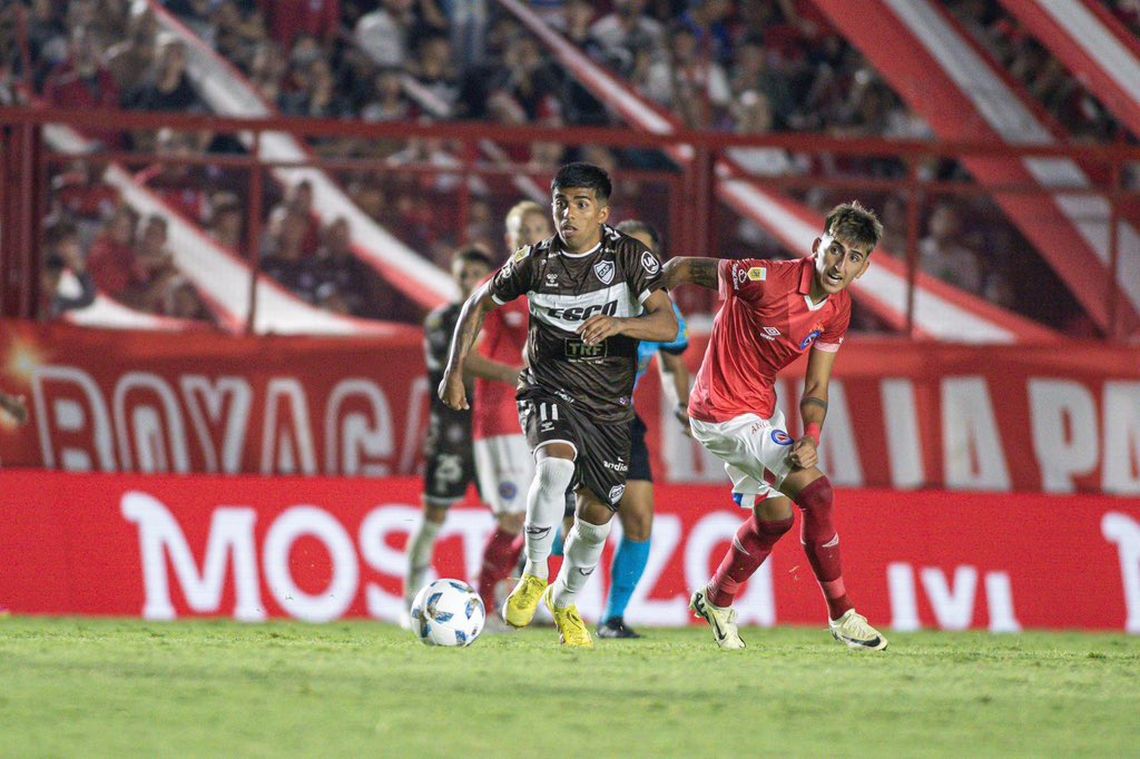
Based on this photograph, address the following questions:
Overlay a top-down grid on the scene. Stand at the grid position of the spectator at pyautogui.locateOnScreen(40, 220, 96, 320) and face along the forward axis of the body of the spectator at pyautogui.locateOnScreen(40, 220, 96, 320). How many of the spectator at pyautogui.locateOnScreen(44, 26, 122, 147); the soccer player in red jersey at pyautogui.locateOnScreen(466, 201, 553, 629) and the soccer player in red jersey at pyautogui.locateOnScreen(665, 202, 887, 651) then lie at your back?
1

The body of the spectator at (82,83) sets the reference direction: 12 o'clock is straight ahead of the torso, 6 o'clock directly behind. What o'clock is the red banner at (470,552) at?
The red banner is roughly at 11 o'clock from the spectator.

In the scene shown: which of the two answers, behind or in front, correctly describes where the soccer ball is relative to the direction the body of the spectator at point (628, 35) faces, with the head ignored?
in front

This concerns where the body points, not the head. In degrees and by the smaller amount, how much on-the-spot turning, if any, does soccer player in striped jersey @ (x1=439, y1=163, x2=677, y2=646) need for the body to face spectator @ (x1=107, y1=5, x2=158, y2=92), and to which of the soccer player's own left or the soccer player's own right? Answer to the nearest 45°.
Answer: approximately 135° to the soccer player's own right

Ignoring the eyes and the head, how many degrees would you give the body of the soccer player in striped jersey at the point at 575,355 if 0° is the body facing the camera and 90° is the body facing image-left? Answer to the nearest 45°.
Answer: approximately 0°
